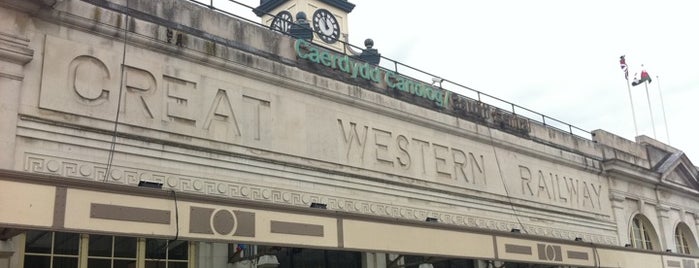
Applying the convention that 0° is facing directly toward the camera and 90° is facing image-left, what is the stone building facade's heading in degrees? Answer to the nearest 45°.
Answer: approximately 315°

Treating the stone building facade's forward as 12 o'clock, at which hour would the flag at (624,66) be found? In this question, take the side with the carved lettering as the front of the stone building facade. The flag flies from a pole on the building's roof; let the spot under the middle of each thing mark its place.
The flag is roughly at 9 o'clock from the stone building facade.
